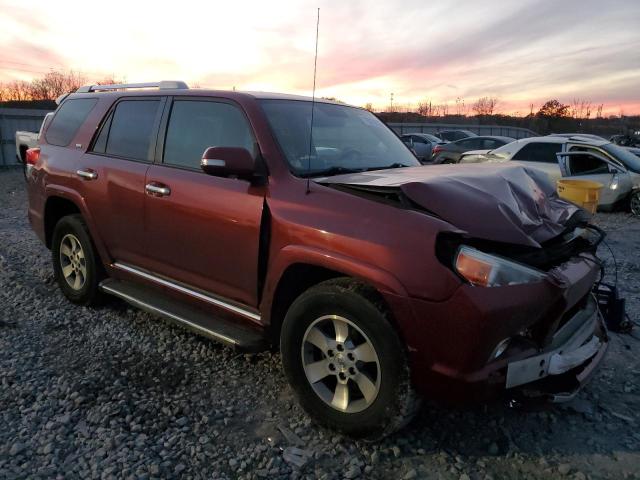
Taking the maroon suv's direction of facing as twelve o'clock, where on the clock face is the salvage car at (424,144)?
The salvage car is roughly at 8 o'clock from the maroon suv.

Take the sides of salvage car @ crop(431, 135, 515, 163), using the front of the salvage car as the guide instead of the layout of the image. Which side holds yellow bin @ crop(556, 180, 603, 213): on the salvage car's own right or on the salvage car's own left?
on the salvage car's own right

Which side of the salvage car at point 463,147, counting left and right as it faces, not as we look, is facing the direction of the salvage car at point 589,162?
right

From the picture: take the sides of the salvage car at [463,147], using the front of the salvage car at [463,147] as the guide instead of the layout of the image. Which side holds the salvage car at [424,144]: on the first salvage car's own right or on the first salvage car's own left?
on the first salvage car's own left

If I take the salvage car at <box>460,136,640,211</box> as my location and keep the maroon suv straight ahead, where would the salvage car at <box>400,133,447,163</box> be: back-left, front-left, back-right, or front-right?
back-right
